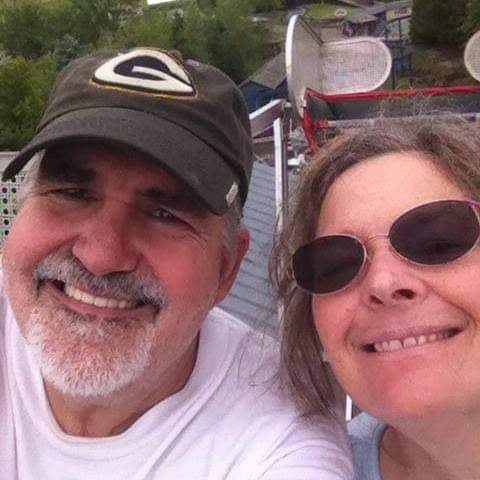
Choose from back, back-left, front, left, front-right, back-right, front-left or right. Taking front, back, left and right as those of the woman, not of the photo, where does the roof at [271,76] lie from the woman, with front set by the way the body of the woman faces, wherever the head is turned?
back

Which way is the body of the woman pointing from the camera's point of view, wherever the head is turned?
toward the camera

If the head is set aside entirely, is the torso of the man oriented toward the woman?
no

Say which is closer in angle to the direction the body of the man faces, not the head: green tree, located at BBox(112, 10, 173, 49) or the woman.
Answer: the woman

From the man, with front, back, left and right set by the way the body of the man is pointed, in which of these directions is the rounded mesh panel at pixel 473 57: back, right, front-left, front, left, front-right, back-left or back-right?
back-left

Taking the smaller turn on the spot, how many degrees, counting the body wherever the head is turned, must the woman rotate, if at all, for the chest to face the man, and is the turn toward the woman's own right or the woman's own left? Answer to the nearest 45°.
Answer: approximately 90° to the woman's own right

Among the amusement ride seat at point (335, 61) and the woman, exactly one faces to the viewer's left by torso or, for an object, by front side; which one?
the amusement ride seat

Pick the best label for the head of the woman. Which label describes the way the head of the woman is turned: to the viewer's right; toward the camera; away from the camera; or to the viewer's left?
toward the camera

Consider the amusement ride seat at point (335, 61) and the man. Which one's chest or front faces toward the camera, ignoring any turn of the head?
the man
